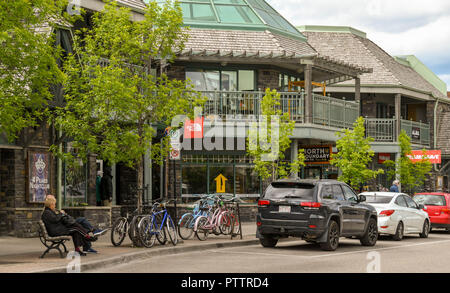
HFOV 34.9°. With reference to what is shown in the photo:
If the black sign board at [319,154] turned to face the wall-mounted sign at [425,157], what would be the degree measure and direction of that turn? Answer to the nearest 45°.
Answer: approximately 135° to its left

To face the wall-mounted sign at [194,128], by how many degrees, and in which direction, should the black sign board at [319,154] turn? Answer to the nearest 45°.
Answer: approximately 45° to its right

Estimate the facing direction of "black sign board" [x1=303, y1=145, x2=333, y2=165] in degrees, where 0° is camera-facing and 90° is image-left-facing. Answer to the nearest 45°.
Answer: approximately 0°

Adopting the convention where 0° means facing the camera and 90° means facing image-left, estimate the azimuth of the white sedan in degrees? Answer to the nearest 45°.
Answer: approximately 225°

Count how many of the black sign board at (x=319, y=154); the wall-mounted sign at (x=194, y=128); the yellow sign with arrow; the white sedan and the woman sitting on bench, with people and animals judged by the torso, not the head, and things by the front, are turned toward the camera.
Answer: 3

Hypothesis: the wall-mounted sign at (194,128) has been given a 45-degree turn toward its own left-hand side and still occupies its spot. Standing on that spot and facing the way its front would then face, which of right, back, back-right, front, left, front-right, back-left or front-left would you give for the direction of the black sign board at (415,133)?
left

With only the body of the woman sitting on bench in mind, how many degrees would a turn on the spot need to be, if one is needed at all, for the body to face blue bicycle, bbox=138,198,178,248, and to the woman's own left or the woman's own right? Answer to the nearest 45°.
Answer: approximately 45° to the woman's own left

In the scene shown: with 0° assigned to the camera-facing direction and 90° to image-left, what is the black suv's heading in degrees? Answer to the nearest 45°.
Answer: approximately 225°

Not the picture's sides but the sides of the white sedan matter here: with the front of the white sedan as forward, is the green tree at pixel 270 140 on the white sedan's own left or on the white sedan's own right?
on the white sedan's own left

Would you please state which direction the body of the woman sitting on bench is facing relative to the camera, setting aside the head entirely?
to the viewer's right
